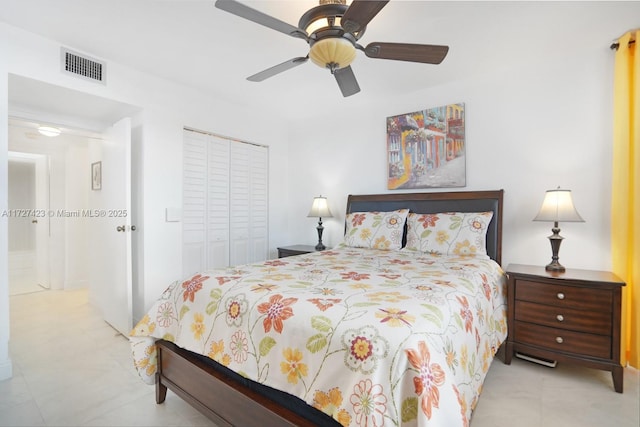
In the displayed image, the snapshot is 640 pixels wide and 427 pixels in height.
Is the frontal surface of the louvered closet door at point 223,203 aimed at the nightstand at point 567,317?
yes

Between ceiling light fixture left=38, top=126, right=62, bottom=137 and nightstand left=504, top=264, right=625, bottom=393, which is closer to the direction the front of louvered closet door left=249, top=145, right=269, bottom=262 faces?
the nightstand

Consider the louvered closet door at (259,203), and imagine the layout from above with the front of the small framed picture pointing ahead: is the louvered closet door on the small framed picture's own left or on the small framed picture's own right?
on the small framed picture's own left

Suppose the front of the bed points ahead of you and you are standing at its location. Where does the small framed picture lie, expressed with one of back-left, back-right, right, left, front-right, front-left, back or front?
right

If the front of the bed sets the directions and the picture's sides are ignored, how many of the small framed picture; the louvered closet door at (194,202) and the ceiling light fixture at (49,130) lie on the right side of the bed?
3

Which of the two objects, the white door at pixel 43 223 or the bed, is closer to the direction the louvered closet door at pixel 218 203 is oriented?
the bed

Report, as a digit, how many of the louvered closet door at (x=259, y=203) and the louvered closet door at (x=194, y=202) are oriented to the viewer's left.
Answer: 0

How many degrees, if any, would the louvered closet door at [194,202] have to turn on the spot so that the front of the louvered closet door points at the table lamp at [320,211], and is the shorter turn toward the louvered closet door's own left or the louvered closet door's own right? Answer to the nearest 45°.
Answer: approximately 45° to the louvered closet door's own left

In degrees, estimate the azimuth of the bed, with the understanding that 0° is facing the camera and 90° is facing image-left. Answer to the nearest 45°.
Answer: approximately 45°

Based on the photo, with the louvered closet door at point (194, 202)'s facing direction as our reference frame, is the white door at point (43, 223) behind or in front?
behind

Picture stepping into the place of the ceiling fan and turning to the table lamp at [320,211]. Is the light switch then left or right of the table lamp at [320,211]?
left

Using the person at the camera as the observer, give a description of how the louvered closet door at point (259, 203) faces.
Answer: facing the viewer and to the right of the viewer

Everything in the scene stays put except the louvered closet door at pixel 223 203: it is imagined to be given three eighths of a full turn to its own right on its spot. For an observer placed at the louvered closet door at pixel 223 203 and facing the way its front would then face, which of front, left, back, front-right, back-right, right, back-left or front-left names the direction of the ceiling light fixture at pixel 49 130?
front

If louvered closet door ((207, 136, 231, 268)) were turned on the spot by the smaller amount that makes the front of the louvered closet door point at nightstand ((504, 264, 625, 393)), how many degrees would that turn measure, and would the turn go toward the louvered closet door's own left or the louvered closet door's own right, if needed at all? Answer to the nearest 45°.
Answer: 0° — it already faces it

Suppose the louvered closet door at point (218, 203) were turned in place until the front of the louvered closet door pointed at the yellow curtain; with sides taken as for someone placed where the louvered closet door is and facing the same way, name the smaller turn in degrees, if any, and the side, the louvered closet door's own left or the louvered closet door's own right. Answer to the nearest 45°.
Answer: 0° — it already faces it
